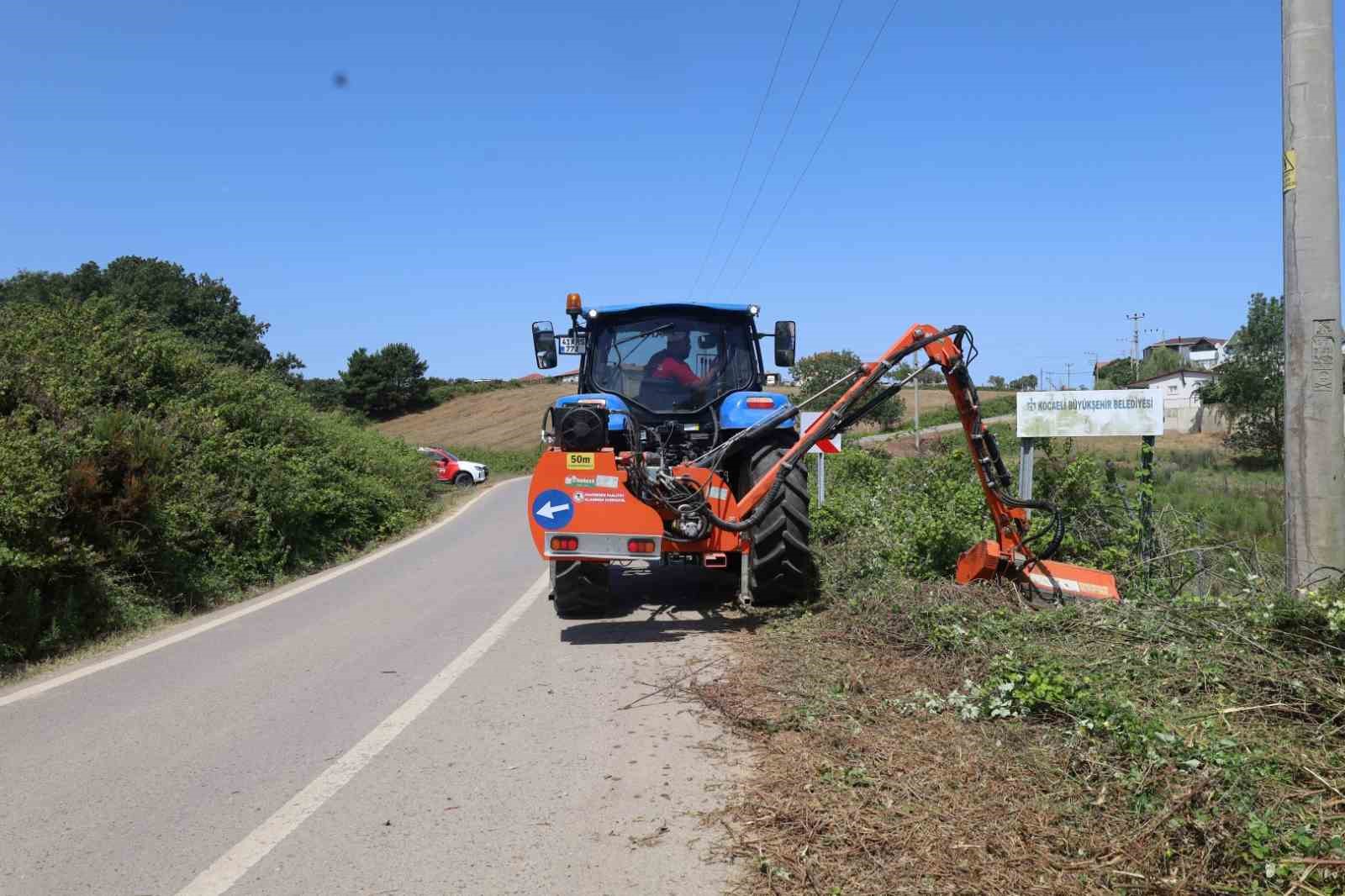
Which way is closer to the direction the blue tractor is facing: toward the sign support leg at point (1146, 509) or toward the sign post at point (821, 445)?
the sign post

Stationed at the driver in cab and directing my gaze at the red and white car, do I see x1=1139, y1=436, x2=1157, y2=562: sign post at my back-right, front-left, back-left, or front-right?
back-right

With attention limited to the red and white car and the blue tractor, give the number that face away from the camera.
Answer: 1

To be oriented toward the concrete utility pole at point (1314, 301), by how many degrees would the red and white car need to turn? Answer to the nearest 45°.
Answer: approximately 45° to its right

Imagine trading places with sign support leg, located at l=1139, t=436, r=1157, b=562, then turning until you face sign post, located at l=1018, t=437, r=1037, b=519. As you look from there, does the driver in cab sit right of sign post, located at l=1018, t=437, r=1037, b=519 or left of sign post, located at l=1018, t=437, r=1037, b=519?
left

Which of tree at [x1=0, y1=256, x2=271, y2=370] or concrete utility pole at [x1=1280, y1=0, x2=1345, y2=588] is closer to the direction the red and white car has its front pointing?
the concrete utility pole

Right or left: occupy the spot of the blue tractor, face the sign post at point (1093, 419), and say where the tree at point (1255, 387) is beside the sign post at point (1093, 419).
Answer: left

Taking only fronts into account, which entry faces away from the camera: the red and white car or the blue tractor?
the blue tractor

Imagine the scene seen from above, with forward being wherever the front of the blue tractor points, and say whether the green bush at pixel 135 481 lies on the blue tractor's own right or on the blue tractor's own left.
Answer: on the blue tractor's own left

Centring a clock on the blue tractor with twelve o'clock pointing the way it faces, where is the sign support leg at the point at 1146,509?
The sign support leg is roughly at 3 o'clock from the blue tractor.

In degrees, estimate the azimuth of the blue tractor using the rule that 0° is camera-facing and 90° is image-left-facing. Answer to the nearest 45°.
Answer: approximately 180°

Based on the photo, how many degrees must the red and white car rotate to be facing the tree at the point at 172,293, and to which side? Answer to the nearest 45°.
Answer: approximately 135° to its right
